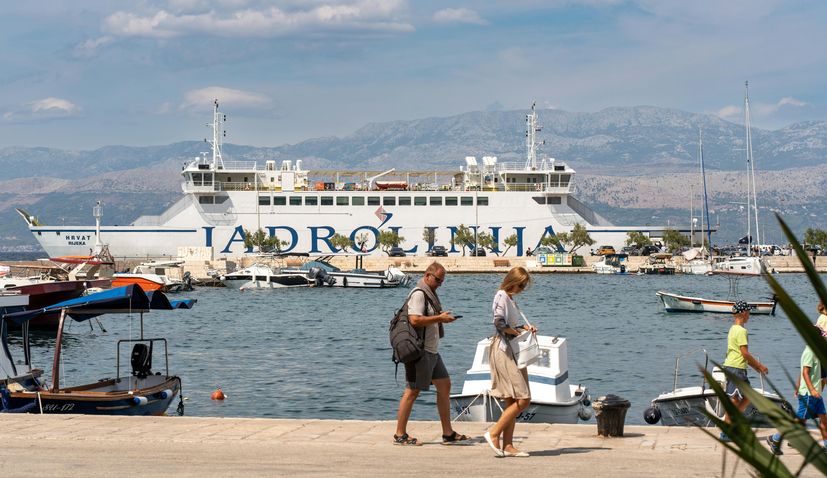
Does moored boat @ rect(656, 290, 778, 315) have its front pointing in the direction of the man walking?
no

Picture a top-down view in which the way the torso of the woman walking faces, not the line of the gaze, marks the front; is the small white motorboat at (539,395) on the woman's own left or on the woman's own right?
on the woman's own left

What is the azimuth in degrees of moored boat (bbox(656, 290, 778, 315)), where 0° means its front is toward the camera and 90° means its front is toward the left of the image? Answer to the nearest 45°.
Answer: approximately 90°

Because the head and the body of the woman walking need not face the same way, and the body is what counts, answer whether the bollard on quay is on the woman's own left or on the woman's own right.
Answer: on the woman's own left

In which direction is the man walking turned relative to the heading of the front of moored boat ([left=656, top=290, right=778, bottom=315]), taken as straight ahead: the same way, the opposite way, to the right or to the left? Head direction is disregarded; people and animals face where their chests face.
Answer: the opposite way

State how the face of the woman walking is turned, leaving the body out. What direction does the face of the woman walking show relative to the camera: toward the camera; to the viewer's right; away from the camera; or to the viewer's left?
to the viewer's right

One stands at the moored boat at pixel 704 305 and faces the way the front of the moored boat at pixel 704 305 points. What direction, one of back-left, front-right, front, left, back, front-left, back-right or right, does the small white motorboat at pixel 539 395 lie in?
left

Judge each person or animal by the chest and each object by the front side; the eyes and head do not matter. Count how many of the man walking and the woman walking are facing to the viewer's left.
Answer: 0

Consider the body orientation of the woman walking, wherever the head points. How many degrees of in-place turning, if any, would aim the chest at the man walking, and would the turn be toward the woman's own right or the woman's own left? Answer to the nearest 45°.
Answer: approximately 180°

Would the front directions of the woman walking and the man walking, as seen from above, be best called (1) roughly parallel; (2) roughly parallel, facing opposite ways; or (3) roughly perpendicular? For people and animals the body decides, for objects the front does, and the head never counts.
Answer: roughly parallel

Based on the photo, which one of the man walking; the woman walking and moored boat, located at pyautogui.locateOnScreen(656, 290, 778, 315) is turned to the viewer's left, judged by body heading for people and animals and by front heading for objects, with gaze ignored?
the moored boat

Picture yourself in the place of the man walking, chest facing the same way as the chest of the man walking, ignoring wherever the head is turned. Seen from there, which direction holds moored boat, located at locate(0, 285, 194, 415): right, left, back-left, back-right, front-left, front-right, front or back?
back-left

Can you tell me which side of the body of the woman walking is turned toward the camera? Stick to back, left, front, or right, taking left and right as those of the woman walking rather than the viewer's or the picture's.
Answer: right

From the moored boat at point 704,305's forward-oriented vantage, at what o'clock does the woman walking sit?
The woman walking is roughly at 9 o'clock from the moored boat.
